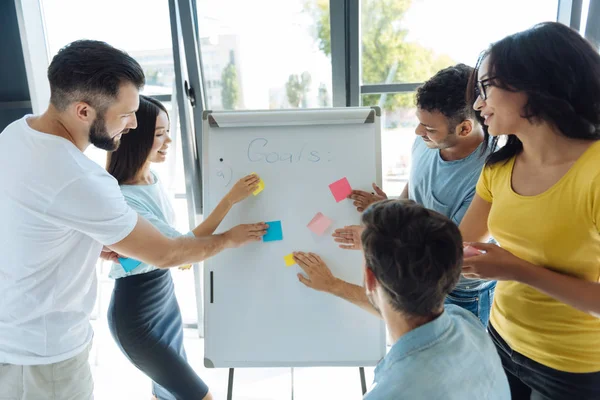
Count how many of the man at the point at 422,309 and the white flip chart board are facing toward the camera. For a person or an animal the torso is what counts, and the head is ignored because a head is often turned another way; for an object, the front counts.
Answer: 1

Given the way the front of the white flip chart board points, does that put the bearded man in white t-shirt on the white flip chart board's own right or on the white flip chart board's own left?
on the white flip chart board's own right

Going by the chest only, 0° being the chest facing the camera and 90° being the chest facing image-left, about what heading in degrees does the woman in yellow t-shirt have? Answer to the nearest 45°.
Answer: approximately 45°

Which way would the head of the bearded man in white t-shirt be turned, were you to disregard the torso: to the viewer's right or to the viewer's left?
to the viewer's right

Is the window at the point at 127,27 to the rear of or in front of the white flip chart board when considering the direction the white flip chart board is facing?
to the rear

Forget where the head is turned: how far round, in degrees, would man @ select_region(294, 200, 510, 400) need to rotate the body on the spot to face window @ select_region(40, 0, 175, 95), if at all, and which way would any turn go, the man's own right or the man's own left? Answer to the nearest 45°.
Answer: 0° — they already face it

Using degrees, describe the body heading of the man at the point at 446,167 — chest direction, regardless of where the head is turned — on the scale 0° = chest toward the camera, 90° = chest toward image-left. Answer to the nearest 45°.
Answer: approximately 45°
